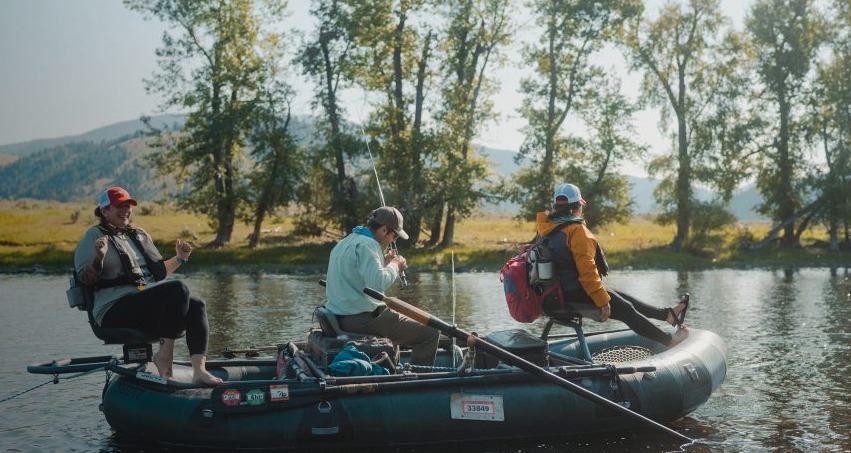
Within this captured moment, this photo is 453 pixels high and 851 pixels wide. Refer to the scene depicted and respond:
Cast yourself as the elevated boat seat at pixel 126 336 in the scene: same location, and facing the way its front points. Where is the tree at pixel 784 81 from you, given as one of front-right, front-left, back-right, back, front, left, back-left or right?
front-left

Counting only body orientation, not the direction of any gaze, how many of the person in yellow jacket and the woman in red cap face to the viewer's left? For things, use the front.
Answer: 0

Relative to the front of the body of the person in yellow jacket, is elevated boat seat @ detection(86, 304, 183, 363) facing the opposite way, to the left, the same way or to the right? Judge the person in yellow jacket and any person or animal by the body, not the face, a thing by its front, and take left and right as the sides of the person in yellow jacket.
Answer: the same way

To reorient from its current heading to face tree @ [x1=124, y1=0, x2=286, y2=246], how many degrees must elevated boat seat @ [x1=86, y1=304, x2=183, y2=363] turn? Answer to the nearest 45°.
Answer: approximately 90° to its left

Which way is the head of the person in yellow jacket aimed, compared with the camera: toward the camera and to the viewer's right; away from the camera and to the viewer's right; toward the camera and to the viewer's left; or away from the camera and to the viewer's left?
away from the camera and to the viewer's right

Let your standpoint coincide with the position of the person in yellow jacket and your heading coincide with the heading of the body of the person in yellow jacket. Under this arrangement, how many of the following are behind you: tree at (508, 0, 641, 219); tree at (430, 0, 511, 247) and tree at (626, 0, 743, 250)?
0

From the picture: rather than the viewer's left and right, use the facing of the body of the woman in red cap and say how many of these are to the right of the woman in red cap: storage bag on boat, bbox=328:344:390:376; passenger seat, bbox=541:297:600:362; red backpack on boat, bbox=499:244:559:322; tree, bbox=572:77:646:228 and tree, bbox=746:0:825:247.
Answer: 0

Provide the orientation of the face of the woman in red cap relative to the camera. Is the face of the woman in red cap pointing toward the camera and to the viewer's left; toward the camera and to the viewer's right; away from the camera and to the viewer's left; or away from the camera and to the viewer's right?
toward the camera and to the viewer's right

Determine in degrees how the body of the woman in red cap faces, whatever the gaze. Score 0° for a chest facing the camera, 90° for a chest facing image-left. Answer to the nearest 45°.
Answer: approximately 315°

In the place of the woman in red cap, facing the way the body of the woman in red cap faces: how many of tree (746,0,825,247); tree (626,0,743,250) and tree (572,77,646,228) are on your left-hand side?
3

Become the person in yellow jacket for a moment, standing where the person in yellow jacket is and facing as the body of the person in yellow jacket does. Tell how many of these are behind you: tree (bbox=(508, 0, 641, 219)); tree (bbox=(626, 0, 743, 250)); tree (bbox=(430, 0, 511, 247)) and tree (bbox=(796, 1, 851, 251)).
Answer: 0

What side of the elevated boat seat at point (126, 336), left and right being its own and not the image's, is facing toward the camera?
right

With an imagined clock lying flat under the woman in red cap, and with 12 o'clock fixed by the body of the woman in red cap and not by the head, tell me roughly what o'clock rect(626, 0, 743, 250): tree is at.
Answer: The tree is roughly at 9 o'clock from the woman in red cap.

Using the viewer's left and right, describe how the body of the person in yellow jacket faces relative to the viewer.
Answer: facing away from the viewer and to the right of the viewer

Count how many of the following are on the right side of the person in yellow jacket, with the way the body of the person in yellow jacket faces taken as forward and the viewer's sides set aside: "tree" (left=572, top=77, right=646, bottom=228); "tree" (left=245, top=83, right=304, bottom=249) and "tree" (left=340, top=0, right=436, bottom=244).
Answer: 0

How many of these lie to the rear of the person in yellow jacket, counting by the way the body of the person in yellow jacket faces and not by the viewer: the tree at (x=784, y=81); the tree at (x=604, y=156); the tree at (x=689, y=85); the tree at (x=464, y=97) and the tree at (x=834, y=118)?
0

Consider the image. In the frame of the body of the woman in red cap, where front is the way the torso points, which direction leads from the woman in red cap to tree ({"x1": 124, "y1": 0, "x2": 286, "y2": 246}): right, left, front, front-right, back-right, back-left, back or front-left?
back-left

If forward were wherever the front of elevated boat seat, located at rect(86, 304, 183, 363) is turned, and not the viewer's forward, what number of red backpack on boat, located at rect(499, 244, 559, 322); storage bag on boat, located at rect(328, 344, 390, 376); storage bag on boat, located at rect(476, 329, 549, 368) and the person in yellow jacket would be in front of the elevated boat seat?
4
